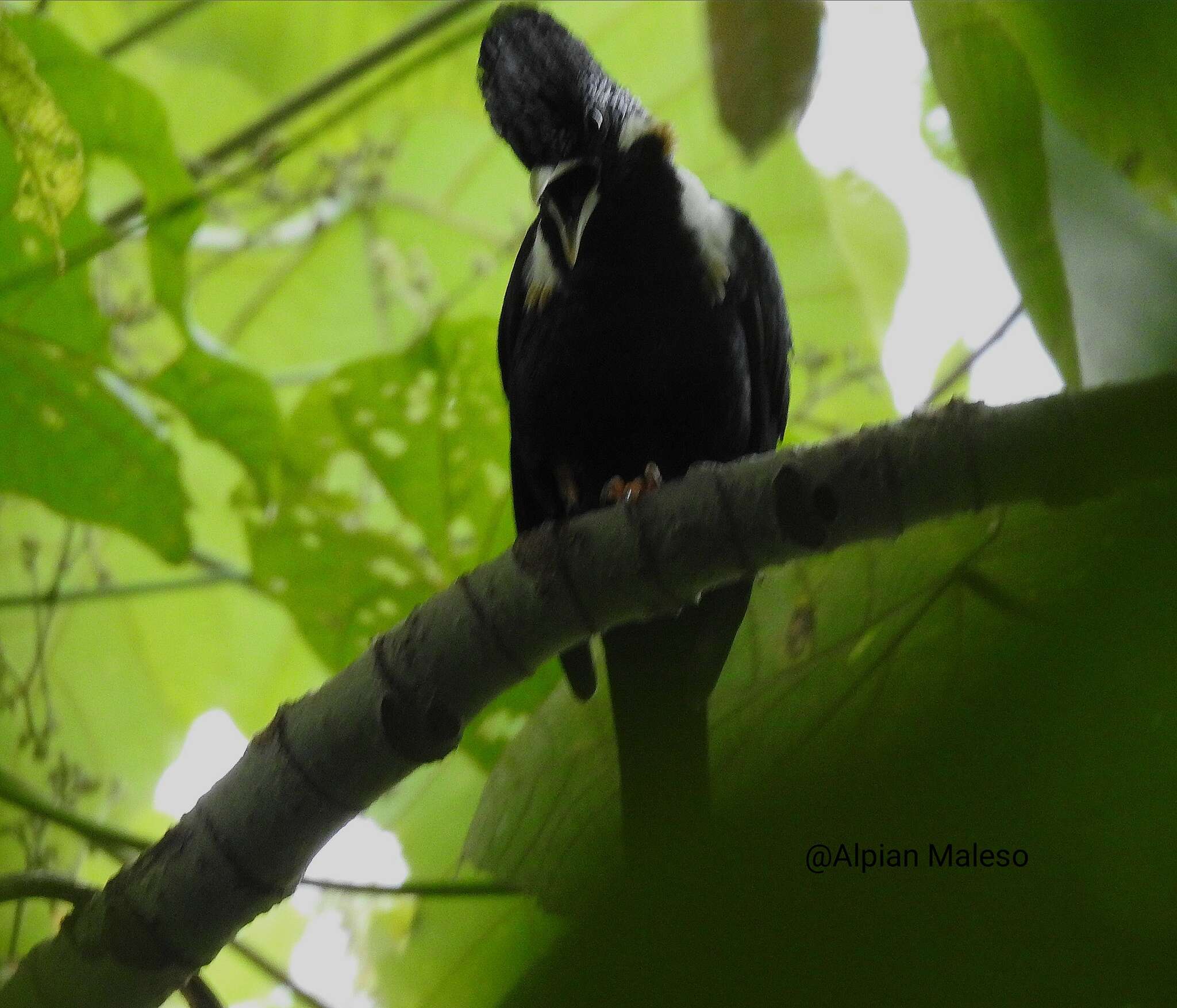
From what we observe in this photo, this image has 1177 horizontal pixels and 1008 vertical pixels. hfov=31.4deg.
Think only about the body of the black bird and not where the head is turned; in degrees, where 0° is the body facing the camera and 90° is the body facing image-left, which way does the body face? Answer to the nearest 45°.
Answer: approximately 0°
